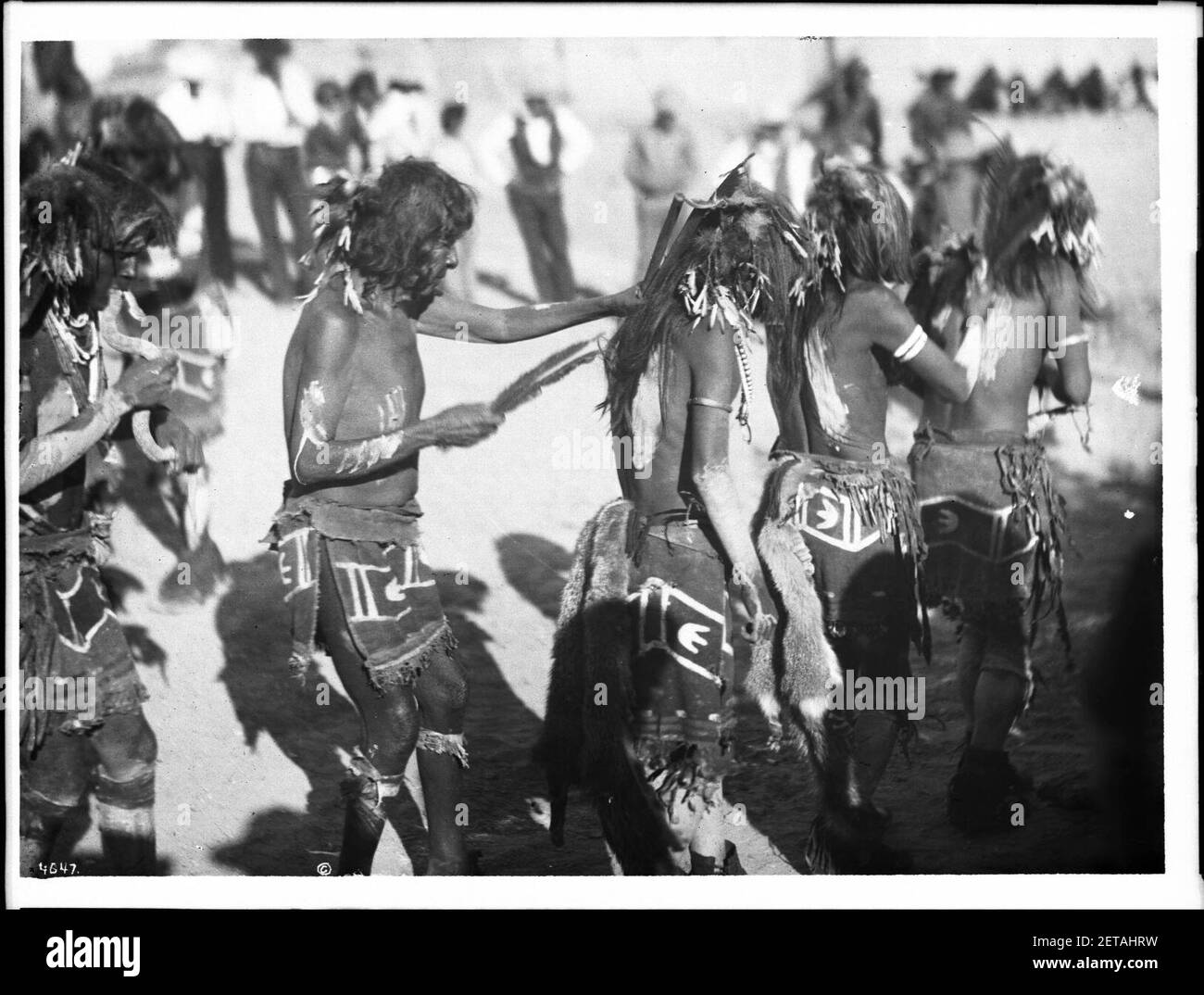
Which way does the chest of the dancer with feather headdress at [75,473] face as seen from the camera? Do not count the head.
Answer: to the viewer's right

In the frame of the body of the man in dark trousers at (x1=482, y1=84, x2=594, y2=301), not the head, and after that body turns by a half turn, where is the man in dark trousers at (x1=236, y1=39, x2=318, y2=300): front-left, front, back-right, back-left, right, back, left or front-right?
left

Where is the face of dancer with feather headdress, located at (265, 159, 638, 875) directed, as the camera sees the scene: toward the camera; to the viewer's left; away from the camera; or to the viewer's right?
to the viewer's right

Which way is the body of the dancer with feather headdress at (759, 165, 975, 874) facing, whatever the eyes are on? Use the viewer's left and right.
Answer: facing away from the viewer and to the right of the viewer

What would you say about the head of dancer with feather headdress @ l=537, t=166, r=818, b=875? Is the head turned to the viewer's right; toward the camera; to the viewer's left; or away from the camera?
away from the camera

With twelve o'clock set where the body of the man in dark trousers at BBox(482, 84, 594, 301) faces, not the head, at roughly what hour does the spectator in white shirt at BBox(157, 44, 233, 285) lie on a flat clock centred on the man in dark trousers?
The spectator in white shirt is roughly at 3 o'clock from the man in dark trousers.
